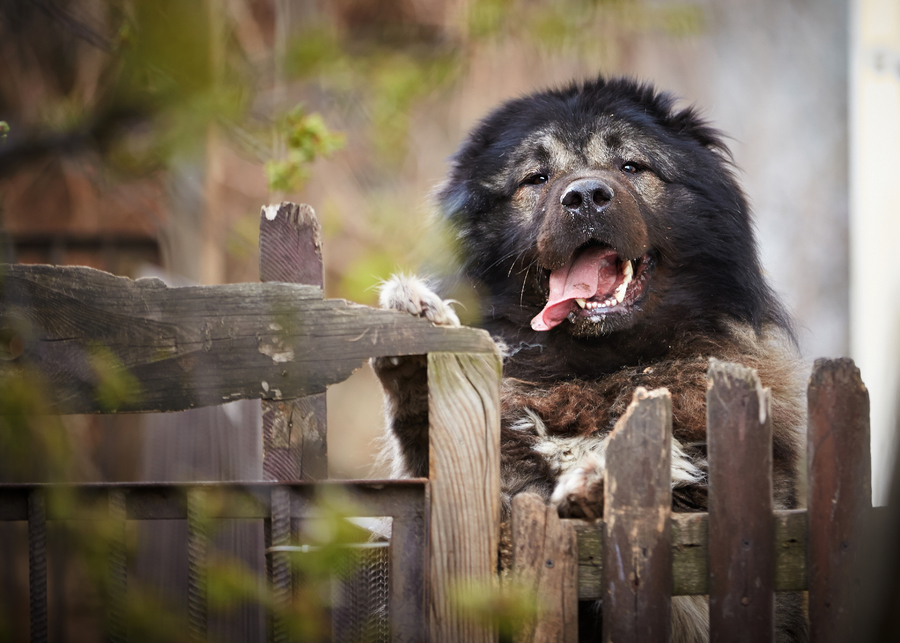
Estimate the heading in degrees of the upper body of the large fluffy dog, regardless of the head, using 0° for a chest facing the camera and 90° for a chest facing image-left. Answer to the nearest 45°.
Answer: approximately 0°

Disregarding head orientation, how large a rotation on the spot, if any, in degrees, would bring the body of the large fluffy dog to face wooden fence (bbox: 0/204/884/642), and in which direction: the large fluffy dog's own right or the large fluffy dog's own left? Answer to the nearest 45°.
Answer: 0° — it already faces it
